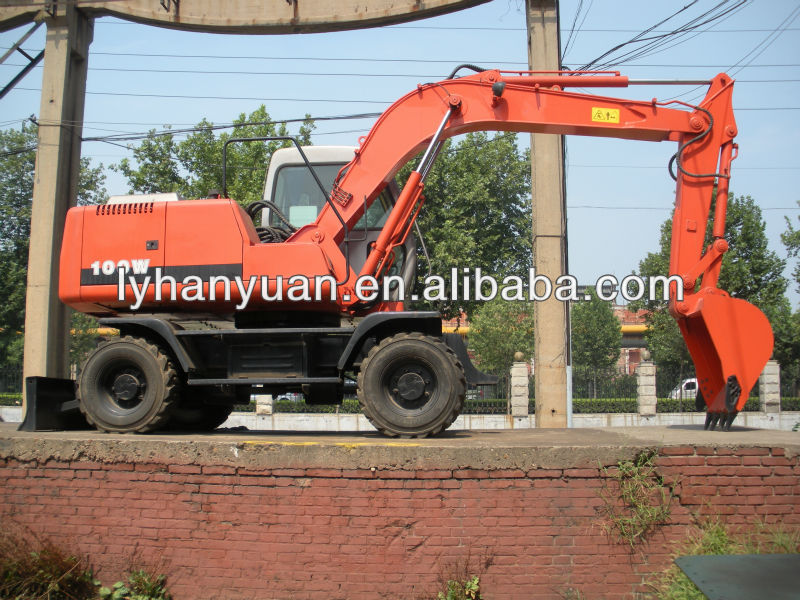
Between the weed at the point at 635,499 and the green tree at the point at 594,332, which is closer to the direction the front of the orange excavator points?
the weed

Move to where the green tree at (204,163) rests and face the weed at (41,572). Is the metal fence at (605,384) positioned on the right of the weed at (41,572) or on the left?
left

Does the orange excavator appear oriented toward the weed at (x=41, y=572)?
no

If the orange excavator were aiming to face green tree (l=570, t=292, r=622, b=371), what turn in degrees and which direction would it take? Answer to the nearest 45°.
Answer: approximately 90° to its left

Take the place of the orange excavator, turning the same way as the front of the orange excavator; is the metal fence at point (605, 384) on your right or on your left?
on your left

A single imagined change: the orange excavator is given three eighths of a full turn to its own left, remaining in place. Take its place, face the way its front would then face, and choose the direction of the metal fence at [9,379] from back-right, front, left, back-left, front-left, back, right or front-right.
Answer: front

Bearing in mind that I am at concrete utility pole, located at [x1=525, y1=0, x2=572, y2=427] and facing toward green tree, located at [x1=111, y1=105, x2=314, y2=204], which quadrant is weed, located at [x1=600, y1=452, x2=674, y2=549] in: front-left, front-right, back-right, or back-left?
back-left

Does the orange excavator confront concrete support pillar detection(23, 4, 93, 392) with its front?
no

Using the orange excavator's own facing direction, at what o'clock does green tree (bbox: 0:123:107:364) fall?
The green tree is roughly at 8 o'clock from the orange excavator.

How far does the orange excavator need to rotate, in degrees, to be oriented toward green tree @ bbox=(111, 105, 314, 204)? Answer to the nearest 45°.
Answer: approximately 90° to its left

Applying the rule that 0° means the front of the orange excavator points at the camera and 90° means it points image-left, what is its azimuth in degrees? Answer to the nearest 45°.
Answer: approximately 270°

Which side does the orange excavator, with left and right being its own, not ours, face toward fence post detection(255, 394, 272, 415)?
left

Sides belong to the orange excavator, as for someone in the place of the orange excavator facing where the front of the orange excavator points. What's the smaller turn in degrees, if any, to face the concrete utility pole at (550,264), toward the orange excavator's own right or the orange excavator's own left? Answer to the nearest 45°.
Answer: approximately 45° to the orange excavator's own left

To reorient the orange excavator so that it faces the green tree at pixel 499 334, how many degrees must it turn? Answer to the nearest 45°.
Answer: approximately 90° to its left

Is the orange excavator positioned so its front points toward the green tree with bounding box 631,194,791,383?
no
